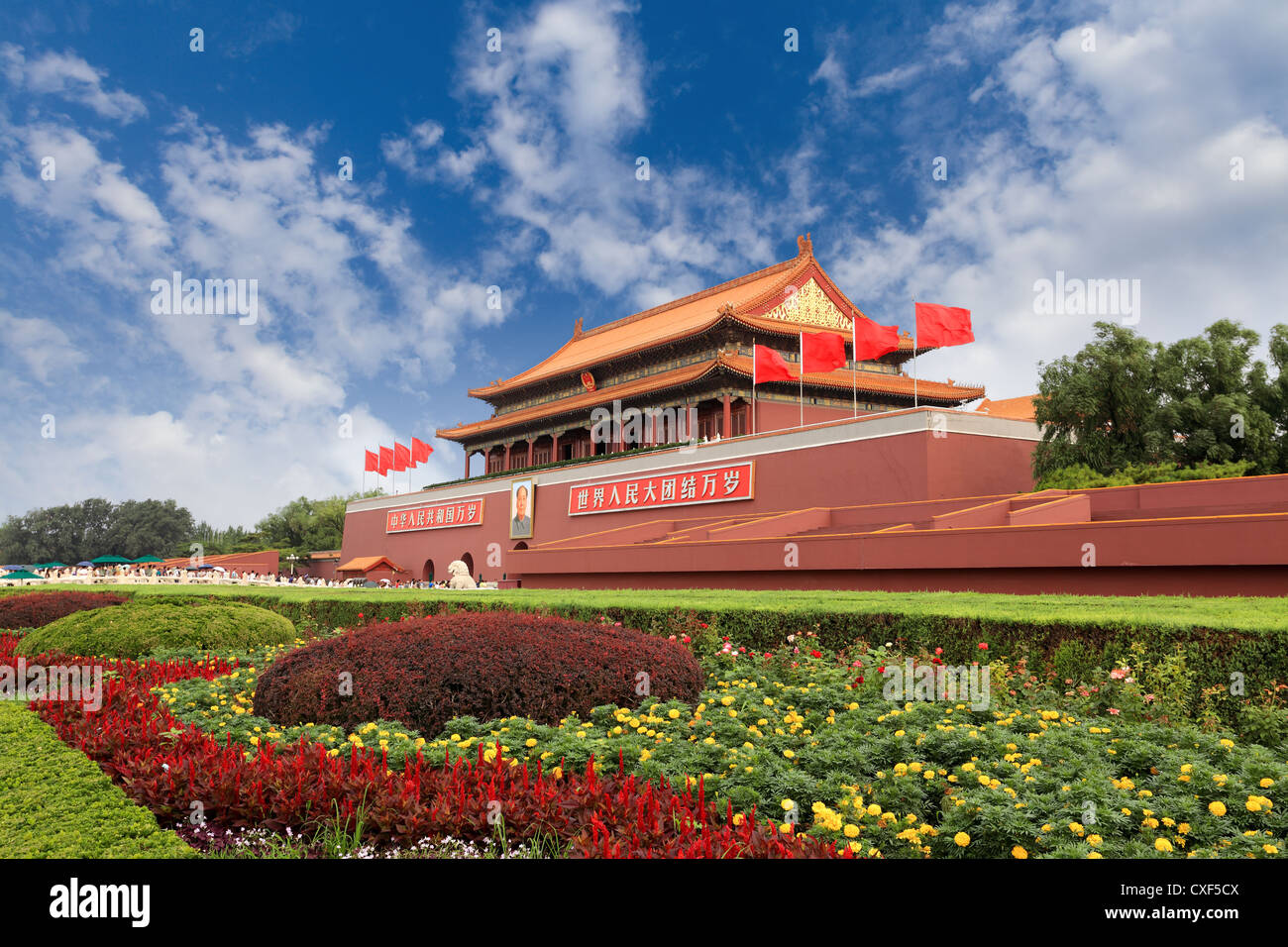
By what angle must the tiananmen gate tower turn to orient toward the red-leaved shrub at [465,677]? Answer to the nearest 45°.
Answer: approximately 45° to its left

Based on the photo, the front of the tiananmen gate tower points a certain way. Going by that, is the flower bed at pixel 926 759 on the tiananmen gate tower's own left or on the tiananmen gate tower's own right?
on the tiananmen gate tower's own left

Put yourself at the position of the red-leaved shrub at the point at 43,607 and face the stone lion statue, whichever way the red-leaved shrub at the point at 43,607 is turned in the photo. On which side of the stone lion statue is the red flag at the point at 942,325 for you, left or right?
right

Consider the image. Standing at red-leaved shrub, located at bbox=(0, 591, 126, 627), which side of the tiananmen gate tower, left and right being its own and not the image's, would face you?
front

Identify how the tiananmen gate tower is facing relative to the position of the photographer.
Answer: facing the viewer and to the left of the viewer

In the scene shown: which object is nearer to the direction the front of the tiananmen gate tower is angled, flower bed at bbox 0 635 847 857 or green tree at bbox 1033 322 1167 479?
the flower bed

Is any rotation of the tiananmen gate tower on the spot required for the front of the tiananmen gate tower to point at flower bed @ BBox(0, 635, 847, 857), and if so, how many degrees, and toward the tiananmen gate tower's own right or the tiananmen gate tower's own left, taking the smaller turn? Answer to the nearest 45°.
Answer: approximately 45° to the tiananmen gate tower's own left
